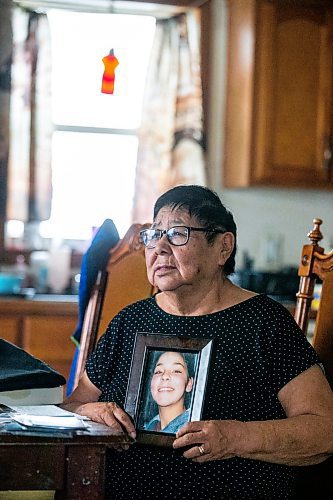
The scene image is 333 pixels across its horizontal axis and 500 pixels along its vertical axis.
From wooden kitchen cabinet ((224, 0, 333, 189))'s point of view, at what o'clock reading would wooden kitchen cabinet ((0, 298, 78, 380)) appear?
wooden kitchen cabinet ((0, 298, 78, 380)) is roughly at 2 o'clock from wooden kitchen cabinet ((224, 0, 333, 189)).

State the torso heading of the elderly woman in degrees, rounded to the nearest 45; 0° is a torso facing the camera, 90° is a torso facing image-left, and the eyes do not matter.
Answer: approximately 45°

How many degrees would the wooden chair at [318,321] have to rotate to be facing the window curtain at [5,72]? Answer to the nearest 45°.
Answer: approximately 90° to its right

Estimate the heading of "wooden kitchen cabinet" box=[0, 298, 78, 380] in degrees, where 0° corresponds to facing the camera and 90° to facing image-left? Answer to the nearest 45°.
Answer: approximately 0°

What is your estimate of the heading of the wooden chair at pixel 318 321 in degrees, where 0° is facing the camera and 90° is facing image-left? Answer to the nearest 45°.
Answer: approximately 45°

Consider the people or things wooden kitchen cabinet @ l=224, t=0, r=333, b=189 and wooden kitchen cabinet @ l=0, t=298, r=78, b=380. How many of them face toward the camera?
2

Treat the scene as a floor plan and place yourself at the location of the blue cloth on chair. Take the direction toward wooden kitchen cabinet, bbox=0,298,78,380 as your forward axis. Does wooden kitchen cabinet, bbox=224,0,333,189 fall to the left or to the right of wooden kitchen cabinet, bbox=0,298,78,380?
right

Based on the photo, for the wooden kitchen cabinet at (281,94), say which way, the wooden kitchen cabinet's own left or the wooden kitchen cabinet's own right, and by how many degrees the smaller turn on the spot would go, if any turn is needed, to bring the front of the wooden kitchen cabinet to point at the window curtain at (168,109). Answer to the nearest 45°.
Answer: approximately 90° to the wooden kitchen cabinet's own right

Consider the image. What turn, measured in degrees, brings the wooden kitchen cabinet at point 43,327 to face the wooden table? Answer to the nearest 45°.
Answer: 0° — it already faces it
